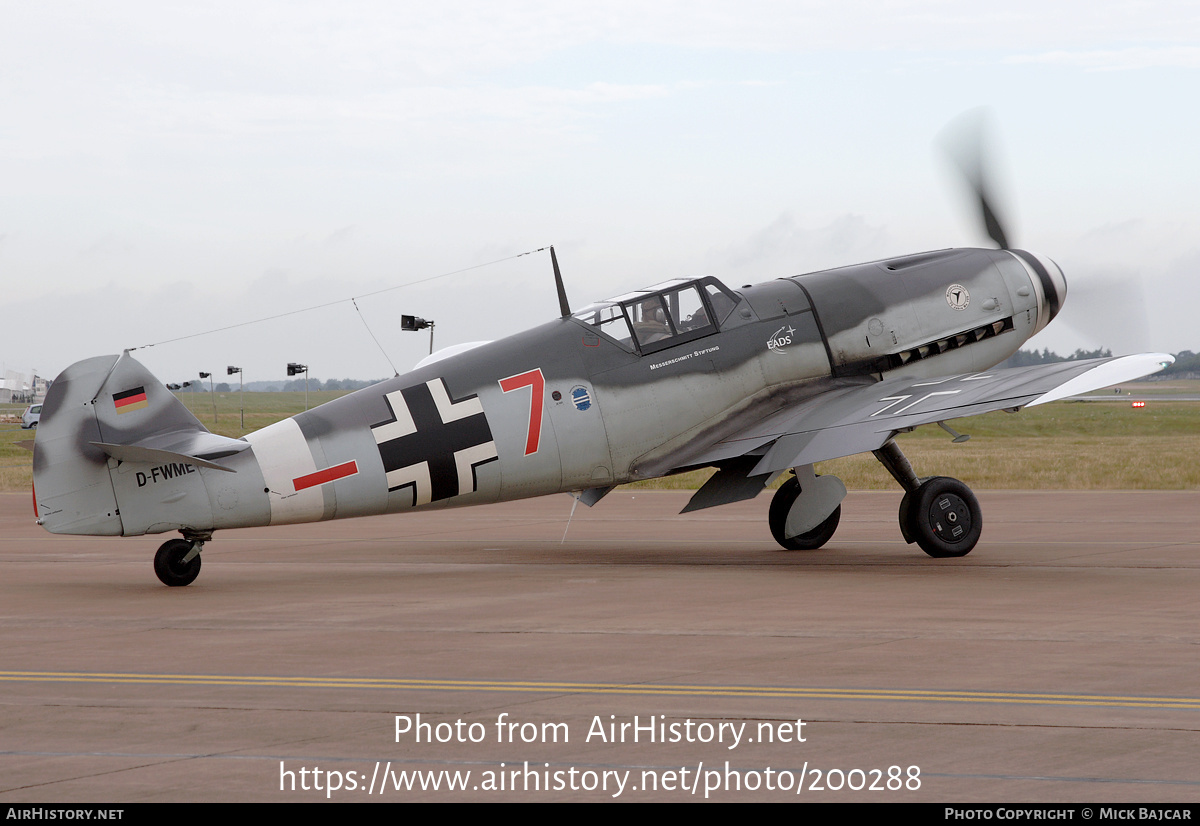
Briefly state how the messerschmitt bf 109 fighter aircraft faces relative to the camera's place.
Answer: facing away from the viewer and to the right of the viewer
